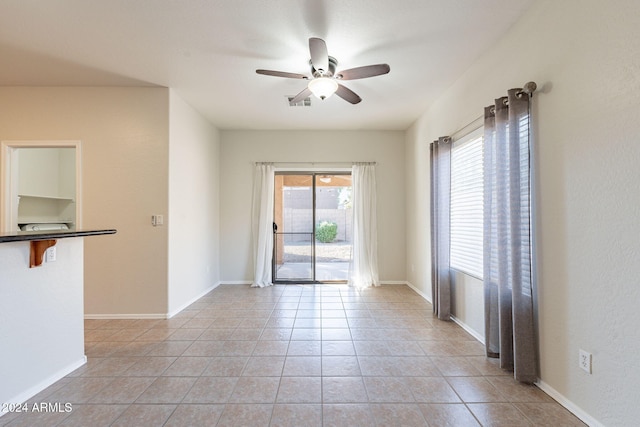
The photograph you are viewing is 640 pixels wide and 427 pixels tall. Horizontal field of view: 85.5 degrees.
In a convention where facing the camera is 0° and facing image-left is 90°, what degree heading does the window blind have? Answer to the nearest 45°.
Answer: approximately 45°

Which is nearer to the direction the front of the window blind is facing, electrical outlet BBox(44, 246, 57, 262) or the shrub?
the electrical outlet

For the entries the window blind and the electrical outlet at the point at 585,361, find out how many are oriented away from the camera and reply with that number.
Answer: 0

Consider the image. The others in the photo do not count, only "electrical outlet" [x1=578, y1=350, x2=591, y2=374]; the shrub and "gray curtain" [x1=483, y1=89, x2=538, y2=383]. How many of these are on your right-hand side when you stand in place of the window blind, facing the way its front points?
1

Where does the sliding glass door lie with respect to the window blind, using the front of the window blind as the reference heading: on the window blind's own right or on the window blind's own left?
on the window blind's own right

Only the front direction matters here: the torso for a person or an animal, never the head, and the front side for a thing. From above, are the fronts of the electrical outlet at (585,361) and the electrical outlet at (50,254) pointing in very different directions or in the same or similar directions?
very different directions

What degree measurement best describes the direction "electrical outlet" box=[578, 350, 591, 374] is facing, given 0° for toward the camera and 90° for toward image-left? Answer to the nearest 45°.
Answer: approximately 45°

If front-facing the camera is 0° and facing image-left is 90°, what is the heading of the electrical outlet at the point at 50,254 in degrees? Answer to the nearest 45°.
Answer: approximately 315°
